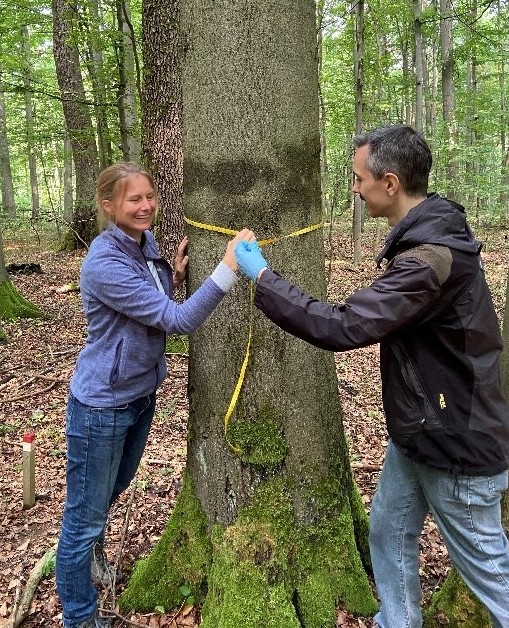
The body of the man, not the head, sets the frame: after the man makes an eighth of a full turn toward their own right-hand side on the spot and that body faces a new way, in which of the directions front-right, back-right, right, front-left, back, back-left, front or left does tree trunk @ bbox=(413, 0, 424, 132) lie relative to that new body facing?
front-right

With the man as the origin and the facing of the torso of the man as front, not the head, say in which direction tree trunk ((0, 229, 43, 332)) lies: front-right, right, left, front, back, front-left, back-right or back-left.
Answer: front-right

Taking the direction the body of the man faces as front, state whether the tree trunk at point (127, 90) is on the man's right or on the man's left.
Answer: on the man's right

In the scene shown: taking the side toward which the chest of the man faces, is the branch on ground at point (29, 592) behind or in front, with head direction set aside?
in front

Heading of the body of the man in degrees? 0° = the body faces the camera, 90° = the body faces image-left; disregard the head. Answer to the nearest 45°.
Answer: approximately 90°

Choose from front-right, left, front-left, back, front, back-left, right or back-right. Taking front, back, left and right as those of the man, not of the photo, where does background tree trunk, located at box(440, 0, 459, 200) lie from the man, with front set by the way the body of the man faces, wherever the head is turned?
right

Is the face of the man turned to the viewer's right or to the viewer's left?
to the viewer's left

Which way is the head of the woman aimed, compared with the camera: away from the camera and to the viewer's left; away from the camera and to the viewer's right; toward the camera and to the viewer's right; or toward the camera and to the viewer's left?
toward the camera and to the viewer's right

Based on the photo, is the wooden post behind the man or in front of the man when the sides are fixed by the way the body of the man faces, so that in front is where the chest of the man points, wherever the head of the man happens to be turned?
in front

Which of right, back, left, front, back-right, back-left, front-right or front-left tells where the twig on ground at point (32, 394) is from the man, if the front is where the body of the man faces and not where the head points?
front-right

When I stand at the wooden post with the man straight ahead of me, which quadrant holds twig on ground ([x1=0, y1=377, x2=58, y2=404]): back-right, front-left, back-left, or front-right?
back-left

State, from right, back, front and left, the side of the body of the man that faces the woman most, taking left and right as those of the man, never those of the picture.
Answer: front

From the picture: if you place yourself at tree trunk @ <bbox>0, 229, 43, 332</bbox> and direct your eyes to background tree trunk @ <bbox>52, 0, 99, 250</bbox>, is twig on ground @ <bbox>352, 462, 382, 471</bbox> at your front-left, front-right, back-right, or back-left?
back-right
